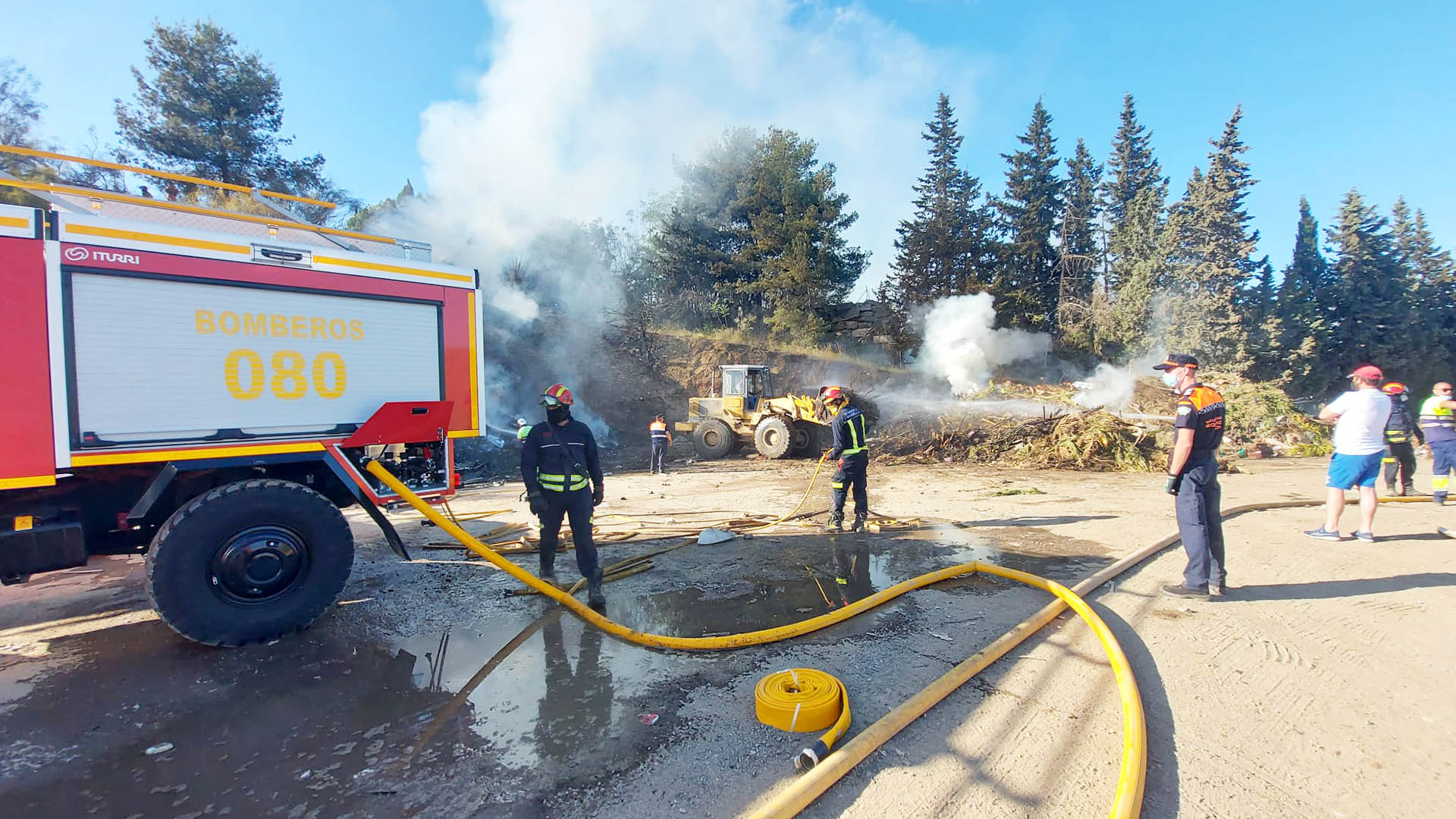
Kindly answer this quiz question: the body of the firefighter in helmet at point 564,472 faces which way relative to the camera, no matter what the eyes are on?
toward the camera

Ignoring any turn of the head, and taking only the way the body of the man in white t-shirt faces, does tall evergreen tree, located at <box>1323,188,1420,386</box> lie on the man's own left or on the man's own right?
on the man's own right

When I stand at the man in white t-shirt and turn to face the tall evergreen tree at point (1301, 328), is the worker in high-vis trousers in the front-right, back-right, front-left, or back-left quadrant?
front-right

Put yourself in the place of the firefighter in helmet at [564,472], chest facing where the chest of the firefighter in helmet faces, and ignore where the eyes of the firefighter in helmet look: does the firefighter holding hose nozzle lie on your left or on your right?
on your left

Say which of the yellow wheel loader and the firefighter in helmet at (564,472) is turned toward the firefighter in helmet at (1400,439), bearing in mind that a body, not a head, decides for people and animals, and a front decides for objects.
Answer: the yellow wheel loader

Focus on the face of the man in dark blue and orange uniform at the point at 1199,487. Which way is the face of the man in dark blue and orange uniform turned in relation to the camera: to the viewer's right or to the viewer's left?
to the viewer's left

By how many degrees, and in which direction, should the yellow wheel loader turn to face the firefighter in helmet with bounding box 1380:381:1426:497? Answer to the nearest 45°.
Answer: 0° — it already faces them

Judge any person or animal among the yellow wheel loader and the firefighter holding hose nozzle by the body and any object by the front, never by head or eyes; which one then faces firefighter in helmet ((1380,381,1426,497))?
the yellow wheel loader

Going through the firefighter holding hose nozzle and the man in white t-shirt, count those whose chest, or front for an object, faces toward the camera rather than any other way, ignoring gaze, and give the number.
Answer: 0

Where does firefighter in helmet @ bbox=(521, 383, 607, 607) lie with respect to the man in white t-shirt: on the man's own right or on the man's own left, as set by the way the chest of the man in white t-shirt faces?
on the man's own left
